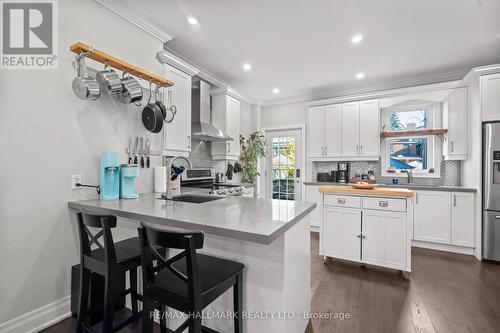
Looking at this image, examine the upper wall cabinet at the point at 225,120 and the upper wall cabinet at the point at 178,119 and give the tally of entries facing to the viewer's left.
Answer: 0

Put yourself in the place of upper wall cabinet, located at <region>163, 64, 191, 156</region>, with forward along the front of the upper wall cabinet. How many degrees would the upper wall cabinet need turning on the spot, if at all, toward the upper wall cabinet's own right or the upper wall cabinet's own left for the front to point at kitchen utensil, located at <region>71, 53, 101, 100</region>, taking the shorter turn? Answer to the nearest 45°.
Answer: approximately 90° to the upper wall cabinet's own right

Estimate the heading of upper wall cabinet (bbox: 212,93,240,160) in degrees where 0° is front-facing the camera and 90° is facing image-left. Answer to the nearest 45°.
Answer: approximately 315°

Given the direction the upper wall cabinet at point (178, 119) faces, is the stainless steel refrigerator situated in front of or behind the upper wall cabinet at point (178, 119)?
in front

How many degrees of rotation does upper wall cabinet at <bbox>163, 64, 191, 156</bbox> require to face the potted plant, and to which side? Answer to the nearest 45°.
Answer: approximately 90° to its left

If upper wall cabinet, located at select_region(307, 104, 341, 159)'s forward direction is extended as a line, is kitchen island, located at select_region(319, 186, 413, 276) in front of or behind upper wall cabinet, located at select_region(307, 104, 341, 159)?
in front

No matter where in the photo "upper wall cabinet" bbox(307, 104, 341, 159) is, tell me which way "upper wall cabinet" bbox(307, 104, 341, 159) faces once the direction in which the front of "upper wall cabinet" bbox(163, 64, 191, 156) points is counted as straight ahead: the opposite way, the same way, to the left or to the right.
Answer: to the right

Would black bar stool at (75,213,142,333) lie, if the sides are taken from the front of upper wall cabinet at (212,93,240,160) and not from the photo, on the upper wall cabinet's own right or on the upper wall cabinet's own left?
on the upper wall cabinet's own right

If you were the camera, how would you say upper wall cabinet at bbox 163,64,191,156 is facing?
facing the viewer and to the right of the viewer

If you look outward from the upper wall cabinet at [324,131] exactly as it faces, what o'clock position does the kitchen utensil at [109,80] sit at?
The kitchen utensil is roughly at 1 o'clock from the upper wall cabinet.

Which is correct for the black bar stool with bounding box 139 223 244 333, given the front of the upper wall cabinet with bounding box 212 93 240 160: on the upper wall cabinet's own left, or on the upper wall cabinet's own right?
on the upper wall cabinet's own right

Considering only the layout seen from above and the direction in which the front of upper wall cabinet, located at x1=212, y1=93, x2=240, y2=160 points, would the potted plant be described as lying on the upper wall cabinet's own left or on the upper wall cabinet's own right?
on the upper wall cabinet's own left

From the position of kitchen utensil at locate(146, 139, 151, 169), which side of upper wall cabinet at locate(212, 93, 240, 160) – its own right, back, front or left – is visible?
right
